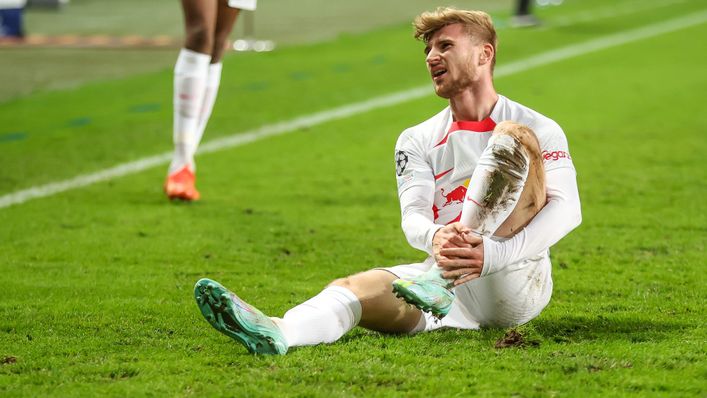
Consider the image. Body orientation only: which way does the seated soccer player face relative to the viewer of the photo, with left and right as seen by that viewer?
facing the viewer and to the left of the viewer
